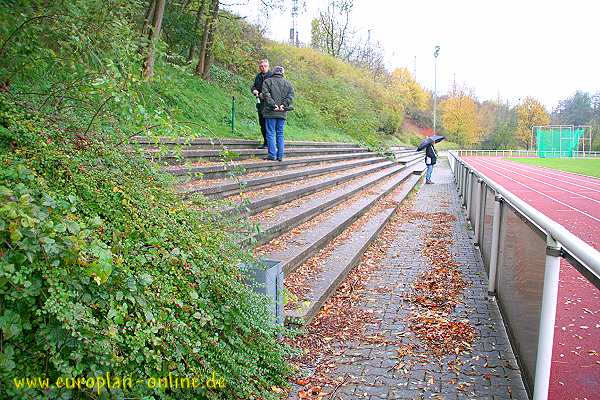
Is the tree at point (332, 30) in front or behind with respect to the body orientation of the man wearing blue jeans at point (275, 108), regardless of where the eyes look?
in front

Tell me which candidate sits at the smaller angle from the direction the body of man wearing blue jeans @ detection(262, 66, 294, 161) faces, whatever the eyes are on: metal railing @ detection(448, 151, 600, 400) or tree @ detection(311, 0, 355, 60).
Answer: the tree

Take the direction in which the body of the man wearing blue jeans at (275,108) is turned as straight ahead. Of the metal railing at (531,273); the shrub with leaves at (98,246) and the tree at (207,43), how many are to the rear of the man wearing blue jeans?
2

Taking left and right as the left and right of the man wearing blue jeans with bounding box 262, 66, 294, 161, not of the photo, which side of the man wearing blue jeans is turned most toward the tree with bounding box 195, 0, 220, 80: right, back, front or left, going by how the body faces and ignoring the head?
front

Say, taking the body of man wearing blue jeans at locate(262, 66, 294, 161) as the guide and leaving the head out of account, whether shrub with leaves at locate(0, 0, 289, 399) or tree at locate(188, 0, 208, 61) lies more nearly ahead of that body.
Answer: the tree

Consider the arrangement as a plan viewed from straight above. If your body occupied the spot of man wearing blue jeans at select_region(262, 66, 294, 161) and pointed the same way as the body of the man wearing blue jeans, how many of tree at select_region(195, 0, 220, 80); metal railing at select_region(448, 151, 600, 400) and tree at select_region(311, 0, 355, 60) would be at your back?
1

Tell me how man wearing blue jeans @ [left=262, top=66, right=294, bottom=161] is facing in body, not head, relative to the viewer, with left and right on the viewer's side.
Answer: facing away from the viewer

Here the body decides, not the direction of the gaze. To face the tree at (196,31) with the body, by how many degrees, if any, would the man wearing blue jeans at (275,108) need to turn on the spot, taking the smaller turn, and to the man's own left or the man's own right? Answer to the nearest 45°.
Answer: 0° — they already face it

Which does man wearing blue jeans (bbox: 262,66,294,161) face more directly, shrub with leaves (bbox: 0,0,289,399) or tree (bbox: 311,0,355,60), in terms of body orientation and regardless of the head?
the tree

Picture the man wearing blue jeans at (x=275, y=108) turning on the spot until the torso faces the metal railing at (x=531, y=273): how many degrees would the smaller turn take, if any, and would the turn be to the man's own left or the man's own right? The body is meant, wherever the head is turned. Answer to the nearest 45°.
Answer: approximately 180°
